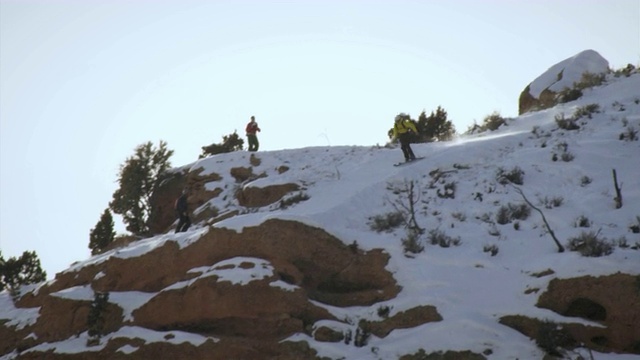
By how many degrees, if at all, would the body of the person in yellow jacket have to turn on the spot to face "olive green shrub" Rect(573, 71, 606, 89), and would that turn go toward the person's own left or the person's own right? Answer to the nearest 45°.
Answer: approximately 180°

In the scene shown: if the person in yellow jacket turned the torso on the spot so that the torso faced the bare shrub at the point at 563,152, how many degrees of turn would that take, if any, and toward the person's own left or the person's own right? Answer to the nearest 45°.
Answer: approximately 135° to the person's own left

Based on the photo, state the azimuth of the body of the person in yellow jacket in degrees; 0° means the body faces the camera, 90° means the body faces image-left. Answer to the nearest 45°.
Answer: approximately 45°

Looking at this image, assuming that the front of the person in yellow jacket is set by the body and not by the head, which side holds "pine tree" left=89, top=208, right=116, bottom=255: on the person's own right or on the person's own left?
on the person's own right

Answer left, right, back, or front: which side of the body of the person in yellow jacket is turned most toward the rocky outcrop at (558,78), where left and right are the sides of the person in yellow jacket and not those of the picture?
back

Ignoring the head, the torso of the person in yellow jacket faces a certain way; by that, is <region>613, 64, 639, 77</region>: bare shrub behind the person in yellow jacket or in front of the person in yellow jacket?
behind

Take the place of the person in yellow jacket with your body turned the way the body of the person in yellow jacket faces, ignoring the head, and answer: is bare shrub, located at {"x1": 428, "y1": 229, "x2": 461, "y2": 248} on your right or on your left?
on your left

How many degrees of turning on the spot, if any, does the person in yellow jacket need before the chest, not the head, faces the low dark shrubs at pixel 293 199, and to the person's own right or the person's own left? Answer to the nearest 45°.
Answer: approximately 45° to the person's own right

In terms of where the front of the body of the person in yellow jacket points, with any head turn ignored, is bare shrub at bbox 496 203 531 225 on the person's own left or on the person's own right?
on the person's own left
